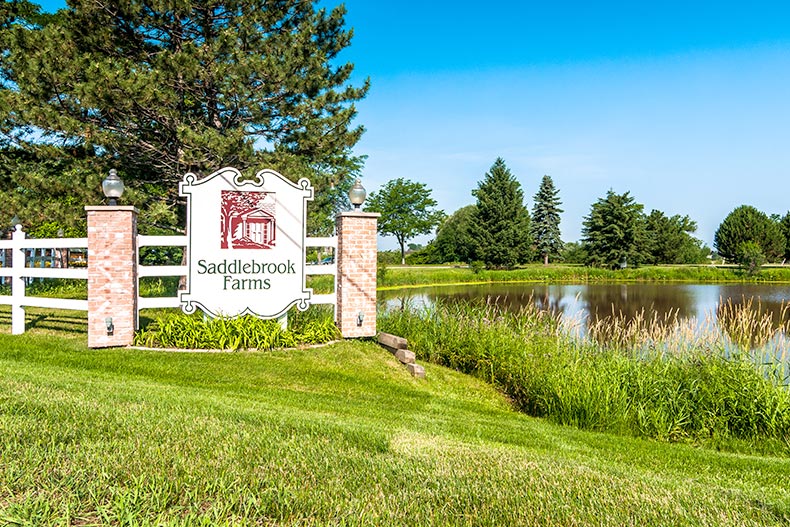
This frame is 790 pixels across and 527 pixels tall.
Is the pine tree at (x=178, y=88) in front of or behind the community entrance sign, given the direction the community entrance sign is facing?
behind

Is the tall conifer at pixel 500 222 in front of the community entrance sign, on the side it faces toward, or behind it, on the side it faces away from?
behind

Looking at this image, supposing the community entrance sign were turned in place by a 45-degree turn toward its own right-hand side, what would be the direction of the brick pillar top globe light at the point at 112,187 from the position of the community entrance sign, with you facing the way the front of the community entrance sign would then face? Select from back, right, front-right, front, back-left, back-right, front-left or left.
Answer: front-right

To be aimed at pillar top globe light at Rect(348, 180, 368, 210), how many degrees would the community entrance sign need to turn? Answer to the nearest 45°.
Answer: approximately 90° to its left

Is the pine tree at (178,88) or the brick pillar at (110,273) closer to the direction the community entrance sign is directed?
the brick pillar

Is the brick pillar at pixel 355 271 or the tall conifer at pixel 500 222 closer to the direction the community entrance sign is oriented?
the brick pillar

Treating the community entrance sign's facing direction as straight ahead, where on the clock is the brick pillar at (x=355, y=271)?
The brick pillar is roughly at 9 o'clock from the community entrance sign.

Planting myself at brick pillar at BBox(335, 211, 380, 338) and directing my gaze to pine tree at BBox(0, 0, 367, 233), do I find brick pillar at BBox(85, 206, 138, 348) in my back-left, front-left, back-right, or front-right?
front-left

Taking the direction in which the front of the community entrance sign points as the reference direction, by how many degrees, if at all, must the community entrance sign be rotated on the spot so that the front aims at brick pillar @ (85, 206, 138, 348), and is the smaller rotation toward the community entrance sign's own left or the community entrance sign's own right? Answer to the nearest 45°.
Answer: approximately 90° to the community entrance sign's own right

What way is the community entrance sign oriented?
toward the camera
